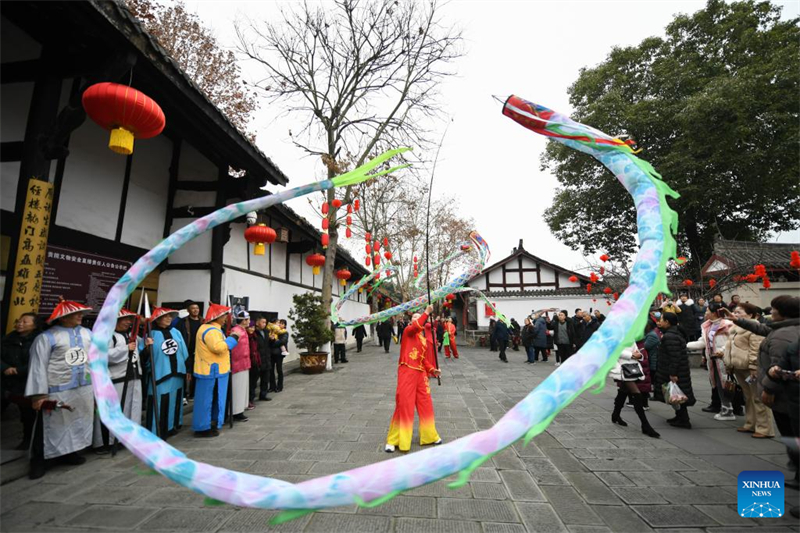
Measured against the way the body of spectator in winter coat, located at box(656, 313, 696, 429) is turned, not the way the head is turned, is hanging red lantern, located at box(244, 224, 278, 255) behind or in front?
in front

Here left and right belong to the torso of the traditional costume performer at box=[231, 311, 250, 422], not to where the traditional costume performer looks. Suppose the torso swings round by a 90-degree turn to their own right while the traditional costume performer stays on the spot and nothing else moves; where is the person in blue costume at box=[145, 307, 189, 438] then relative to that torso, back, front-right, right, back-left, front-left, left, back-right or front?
front-right

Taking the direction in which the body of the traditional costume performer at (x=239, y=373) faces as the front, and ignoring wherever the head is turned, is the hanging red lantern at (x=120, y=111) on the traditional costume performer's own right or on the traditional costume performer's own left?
on the traditional costume performer's own right

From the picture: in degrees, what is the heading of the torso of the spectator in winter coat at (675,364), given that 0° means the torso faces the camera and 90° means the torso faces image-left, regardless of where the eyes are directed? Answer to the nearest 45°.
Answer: approximately 90°

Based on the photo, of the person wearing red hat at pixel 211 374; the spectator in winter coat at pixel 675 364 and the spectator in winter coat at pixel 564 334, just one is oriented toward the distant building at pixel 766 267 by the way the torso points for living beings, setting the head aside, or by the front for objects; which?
the person wearing red hat

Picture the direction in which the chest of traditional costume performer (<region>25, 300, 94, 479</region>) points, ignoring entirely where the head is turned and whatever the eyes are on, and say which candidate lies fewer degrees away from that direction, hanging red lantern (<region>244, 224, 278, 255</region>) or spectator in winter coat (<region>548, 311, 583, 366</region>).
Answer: the spectator in winter coat

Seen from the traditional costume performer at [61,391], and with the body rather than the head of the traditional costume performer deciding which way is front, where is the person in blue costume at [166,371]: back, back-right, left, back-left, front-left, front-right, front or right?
left

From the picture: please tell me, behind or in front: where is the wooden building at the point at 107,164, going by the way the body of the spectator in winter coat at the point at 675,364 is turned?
in front

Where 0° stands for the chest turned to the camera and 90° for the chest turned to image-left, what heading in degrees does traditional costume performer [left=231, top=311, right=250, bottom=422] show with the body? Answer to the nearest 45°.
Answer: approximately 270°

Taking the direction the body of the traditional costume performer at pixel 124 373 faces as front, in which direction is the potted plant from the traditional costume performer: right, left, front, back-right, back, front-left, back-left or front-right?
left
